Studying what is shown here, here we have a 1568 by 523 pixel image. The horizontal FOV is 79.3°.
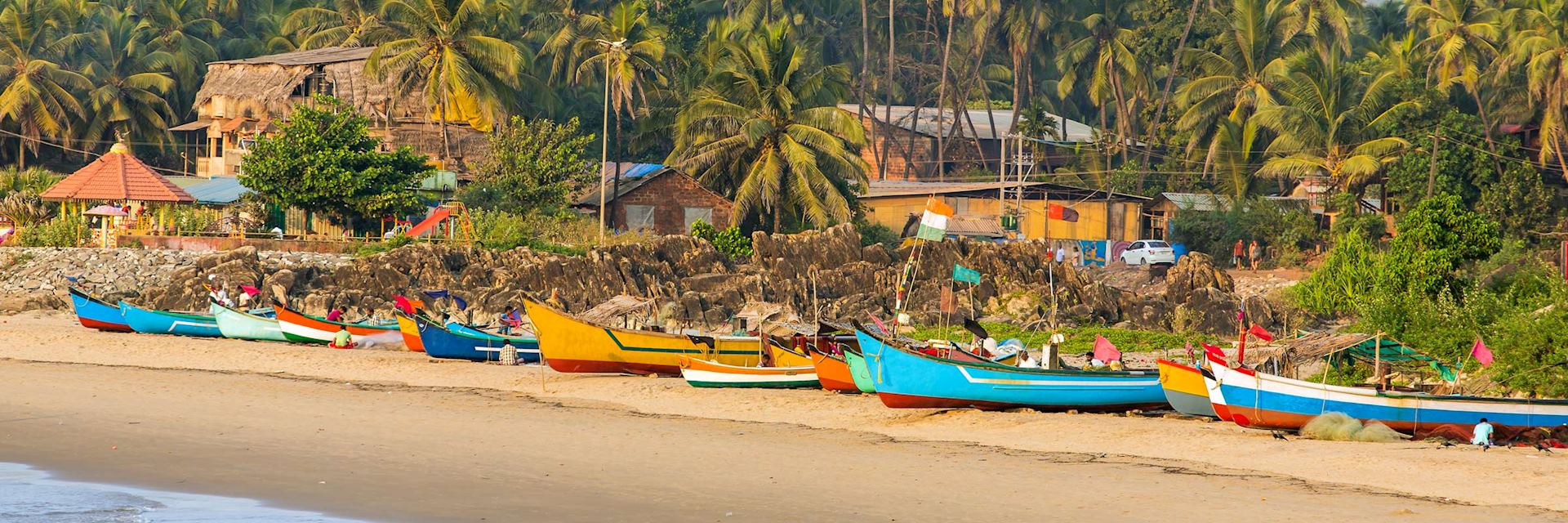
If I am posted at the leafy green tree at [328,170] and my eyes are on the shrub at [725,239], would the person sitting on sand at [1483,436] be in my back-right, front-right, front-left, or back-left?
front-right

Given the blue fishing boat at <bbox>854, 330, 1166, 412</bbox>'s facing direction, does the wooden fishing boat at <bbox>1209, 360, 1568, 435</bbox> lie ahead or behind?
behind

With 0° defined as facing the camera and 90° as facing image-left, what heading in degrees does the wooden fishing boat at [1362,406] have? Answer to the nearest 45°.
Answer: approximately 90°

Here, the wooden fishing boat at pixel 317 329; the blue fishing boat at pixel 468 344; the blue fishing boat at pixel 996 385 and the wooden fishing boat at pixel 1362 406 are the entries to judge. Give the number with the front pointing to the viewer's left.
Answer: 4

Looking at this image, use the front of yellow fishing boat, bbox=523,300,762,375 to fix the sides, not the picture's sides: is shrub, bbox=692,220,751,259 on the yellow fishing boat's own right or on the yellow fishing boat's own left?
on the yellow fishing boat's own right

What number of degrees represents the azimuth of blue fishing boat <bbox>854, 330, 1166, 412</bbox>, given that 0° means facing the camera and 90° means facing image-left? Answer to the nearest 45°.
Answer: approximately 90°

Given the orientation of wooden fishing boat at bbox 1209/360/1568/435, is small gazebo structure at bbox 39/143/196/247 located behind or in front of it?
in front

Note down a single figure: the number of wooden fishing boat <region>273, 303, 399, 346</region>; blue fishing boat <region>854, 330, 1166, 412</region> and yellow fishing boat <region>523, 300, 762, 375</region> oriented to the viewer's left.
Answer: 3

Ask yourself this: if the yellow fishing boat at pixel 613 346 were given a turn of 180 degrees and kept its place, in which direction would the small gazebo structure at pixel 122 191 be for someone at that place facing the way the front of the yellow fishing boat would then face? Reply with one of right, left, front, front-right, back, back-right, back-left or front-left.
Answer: back-left

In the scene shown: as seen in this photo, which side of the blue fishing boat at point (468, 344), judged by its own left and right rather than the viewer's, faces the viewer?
left

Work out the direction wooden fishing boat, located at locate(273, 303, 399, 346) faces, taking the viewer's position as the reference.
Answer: facing to the left of the viewer

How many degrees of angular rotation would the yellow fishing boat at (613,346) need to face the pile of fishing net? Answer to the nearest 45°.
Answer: approximately 135° to its left

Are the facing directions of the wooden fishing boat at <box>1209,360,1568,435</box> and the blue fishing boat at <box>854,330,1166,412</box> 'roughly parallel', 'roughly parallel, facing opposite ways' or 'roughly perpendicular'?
roughly parallel

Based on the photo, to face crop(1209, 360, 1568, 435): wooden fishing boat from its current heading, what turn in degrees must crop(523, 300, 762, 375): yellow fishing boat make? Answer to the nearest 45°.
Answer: approximately 135° to its left

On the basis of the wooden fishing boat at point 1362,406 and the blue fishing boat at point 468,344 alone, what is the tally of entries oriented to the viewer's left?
2

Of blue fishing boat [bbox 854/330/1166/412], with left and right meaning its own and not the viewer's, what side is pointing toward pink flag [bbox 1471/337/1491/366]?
back

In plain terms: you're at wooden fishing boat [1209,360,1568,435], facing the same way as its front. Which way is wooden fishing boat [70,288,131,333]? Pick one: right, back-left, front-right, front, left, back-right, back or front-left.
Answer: front

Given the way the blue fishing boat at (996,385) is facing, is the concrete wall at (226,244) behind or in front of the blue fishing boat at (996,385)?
in front
